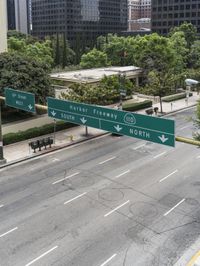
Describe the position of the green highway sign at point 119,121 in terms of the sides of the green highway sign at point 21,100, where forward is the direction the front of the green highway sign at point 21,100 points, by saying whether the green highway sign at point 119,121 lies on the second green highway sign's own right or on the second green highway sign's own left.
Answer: on the second green highway sign's own left

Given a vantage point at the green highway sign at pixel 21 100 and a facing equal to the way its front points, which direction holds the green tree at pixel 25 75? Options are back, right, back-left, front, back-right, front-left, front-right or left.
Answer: back-right

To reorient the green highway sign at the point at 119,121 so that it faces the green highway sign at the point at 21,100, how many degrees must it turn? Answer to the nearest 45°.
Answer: approximately 90° to its right

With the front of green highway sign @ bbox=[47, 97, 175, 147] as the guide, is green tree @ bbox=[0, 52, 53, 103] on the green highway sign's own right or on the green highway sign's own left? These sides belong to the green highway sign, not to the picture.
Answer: on the green highway sign's own right

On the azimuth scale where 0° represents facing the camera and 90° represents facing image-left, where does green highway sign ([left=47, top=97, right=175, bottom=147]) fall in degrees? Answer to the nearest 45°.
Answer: approximately 45°

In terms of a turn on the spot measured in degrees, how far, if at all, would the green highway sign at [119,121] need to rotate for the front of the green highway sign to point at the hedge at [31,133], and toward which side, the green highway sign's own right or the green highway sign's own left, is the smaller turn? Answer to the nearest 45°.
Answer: approximately 90° to the green highway sign's own right

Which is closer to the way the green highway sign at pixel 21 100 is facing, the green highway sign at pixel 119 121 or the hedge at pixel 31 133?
the green highway sign

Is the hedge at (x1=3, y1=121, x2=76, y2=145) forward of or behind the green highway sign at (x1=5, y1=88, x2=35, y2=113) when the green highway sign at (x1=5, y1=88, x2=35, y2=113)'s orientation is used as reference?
behind

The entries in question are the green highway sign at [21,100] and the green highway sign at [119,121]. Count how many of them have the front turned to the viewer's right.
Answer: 0
